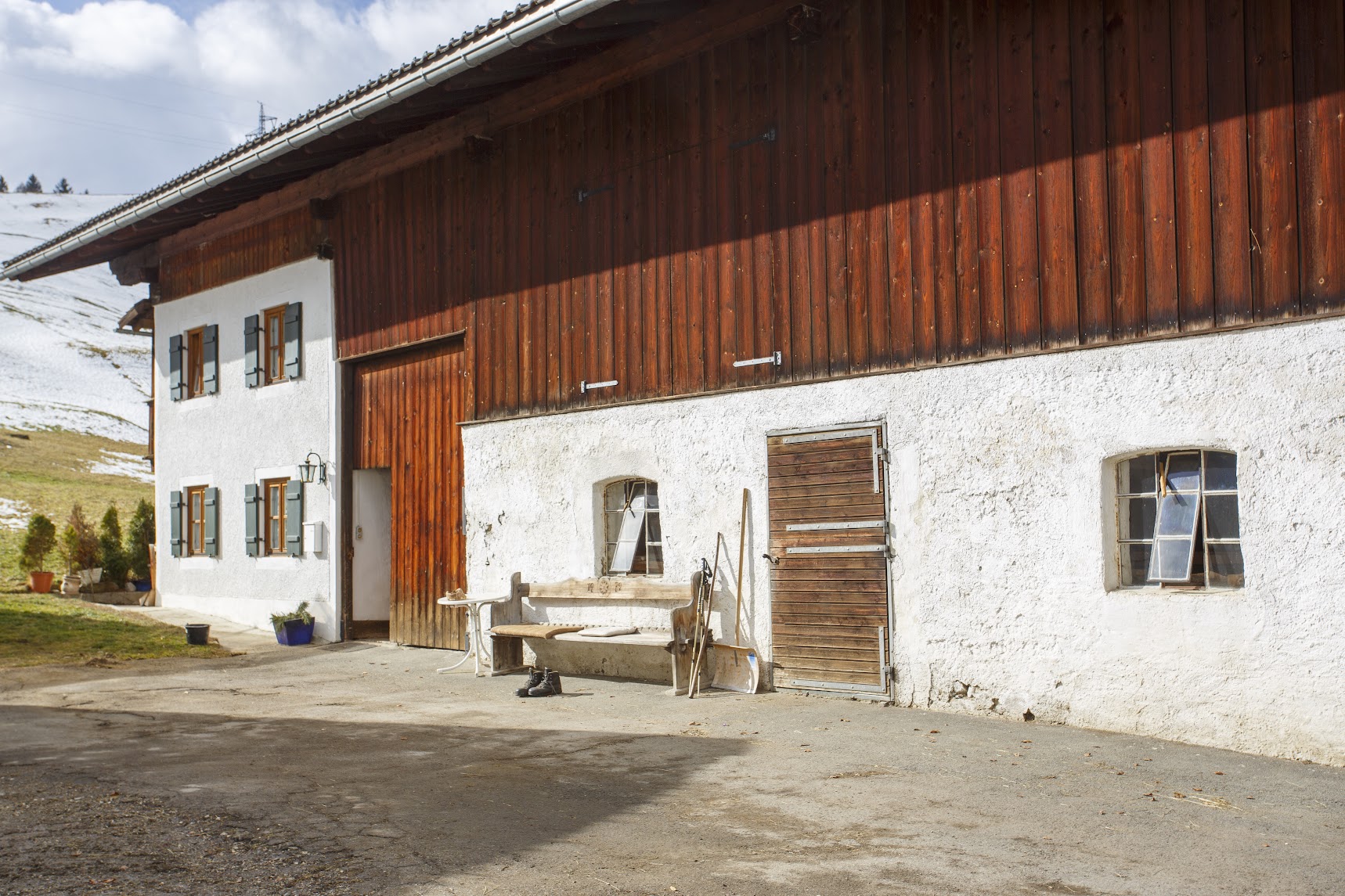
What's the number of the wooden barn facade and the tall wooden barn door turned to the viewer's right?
0

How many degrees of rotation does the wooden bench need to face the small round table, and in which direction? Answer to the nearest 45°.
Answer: approximately 90° to its right

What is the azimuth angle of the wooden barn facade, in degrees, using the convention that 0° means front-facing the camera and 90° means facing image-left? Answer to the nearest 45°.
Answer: approximately 45°

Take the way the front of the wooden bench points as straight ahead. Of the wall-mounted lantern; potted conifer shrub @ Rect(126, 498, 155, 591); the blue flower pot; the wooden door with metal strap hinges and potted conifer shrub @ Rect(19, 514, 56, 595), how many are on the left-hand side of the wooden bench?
1

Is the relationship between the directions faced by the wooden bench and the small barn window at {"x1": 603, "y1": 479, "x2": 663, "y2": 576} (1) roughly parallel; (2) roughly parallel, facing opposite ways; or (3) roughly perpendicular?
roughly parallel

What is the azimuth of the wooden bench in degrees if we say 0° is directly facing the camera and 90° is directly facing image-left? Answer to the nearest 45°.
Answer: approximately 45°

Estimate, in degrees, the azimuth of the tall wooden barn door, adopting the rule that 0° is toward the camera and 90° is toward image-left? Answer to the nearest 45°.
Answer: approximately 45°

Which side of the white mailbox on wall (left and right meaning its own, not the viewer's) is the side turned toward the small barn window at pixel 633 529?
left

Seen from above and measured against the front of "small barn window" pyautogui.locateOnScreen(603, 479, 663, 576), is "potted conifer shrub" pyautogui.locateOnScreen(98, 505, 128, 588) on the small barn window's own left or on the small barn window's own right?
on the small barn window's own right

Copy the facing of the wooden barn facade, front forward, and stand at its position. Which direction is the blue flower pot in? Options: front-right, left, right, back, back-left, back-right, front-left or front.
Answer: right

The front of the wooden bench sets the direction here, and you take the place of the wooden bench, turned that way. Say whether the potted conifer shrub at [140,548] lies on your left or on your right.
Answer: on your right

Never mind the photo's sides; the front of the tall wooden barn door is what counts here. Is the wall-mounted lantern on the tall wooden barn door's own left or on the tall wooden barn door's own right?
on the tall wooden barn door's own right

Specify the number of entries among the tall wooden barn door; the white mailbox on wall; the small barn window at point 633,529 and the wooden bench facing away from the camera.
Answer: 0

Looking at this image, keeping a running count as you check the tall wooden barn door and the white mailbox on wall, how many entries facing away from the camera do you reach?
0

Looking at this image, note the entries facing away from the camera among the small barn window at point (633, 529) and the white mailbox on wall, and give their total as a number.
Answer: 0
